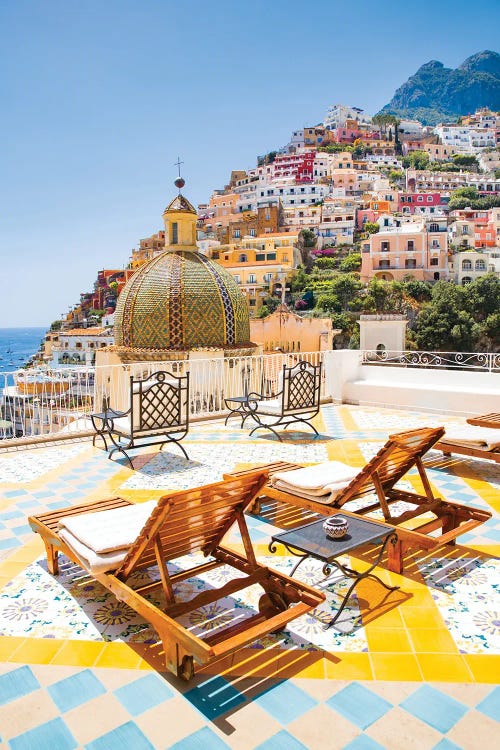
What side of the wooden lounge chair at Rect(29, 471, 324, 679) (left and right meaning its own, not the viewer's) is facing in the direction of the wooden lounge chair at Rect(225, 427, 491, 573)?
right

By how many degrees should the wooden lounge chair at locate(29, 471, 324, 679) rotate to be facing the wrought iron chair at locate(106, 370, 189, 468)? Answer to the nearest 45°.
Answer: approximately 45° to its right

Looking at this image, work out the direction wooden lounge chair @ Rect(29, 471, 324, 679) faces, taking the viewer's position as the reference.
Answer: facing away from the viewer and to the left of the viewer

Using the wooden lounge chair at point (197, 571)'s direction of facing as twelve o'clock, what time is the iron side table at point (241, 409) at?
The iron side table is roughly at 2 o'clock from the wooden lounge chair.

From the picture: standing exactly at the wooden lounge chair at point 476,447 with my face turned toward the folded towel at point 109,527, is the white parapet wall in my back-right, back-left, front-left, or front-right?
back-right

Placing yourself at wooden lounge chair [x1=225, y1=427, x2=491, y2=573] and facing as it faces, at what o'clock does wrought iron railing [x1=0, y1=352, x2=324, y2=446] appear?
The wrought iron railing is roughly at 12 o'clock from the wooden lounge chair.

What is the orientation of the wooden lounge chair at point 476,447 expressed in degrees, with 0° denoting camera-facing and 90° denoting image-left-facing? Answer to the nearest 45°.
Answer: approximately 135°
